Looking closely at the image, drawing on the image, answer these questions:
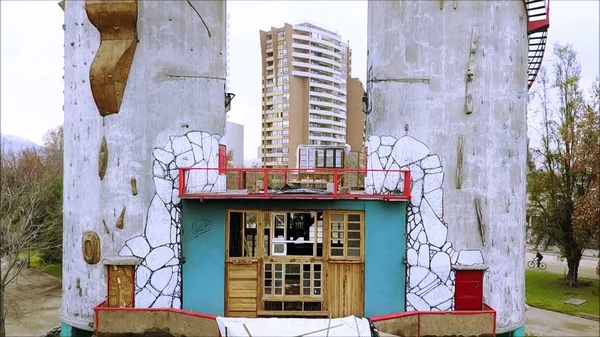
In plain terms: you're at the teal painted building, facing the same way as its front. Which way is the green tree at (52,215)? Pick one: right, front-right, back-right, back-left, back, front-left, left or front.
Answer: back-right

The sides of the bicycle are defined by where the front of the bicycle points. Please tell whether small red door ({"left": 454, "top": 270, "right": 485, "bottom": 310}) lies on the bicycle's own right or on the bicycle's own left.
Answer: on the bicycle's own left

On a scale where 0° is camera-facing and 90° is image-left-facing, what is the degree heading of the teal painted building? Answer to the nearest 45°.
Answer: approximately 0°

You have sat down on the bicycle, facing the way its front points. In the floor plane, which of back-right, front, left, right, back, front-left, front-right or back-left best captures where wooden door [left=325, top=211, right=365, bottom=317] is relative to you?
left

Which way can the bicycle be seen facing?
to the viewer's left

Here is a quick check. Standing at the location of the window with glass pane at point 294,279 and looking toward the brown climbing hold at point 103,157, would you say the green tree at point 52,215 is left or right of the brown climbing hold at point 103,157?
right

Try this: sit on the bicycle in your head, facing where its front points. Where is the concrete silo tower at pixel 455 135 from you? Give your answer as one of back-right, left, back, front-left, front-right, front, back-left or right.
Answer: left

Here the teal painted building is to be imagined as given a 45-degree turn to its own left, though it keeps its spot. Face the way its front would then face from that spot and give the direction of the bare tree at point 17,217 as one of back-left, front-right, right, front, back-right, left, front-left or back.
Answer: back

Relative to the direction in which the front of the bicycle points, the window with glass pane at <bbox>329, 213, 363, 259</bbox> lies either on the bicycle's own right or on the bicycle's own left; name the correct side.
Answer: on the bicycle's own left

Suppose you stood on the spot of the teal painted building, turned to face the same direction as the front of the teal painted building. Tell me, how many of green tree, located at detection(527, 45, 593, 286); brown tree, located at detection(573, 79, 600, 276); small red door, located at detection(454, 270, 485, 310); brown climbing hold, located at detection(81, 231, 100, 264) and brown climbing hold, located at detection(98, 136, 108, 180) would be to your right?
2

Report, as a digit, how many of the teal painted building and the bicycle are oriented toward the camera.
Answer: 1
